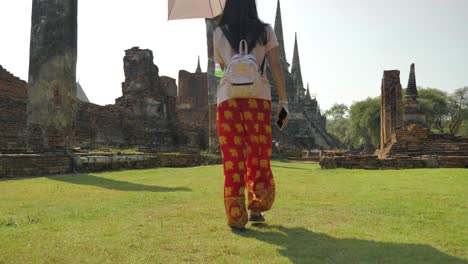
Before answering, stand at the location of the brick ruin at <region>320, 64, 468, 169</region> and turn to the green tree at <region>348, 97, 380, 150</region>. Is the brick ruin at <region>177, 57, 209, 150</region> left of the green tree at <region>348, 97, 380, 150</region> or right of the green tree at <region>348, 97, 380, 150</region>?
left

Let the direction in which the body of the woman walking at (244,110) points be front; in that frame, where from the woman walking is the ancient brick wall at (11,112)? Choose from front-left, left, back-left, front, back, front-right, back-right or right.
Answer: front-left

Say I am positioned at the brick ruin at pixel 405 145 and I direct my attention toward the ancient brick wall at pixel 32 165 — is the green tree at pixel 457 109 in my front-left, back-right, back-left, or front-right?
back-right

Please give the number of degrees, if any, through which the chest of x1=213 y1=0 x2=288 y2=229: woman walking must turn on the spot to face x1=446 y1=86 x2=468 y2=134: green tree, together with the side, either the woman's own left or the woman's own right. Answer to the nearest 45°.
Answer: approximately 45° to the woman's own right

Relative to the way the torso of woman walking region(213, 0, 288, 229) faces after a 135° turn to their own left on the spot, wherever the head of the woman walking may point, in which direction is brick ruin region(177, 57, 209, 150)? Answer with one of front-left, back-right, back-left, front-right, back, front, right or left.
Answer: back-right

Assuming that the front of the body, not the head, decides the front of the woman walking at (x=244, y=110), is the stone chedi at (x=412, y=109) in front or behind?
in front

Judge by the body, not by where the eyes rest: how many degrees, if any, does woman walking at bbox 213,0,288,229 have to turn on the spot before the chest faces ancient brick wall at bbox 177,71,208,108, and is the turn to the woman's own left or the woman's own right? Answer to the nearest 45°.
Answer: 0° — they already face it

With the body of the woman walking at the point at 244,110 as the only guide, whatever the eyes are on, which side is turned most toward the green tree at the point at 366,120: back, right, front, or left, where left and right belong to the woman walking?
front

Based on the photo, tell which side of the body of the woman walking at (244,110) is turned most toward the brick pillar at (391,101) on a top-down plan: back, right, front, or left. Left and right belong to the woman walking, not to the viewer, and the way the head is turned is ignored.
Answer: front

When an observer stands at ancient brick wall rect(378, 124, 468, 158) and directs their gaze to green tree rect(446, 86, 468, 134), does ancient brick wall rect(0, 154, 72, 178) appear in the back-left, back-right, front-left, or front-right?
back-left

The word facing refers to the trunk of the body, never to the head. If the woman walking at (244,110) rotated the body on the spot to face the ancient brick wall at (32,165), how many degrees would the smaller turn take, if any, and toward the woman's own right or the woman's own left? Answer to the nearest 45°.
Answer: approximately 45° to the woman's own left

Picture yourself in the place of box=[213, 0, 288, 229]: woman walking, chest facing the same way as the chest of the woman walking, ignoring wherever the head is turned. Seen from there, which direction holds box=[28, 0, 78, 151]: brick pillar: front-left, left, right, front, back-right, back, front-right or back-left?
front-left

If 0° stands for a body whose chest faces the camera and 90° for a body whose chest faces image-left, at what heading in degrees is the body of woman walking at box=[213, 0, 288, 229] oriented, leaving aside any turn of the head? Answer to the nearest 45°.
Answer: approximately 180°
